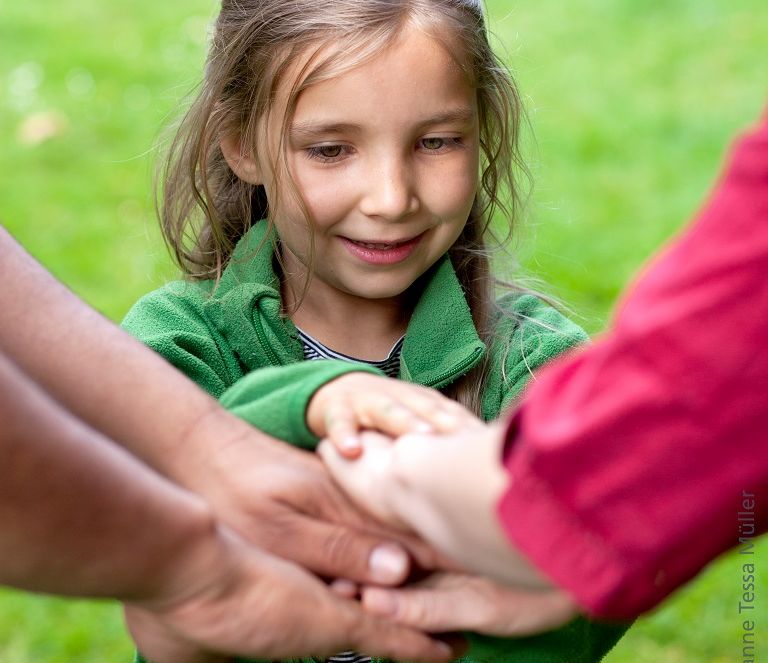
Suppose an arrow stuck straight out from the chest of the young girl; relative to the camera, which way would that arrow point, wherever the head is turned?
toward the camera
